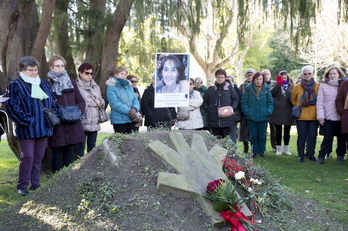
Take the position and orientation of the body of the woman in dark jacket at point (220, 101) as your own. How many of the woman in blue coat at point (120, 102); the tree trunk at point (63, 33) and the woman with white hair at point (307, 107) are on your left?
1

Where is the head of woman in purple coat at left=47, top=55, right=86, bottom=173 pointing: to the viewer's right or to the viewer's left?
to the viewer's right

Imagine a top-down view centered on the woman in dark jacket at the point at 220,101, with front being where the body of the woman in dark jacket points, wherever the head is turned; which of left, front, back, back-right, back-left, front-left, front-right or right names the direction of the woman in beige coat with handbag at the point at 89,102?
front-right

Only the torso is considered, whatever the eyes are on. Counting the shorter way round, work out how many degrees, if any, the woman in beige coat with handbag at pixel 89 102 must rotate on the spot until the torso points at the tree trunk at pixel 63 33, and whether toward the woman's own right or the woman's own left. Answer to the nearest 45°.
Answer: approximately 135° to the woman's own left

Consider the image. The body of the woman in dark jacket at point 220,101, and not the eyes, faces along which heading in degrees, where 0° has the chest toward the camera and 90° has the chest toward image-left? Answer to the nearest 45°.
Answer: approximately 0°

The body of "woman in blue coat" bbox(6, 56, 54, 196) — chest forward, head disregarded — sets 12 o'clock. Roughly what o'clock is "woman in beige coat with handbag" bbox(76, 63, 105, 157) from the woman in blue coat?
The woman in beige coat with handbag is roughly at 9 o'clock from the woman in blue coat.

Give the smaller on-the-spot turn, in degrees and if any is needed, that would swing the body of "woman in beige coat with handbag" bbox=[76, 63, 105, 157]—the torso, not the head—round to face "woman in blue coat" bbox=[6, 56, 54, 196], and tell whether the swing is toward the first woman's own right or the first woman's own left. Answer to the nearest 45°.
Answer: approximately 90° to the first woman's own right

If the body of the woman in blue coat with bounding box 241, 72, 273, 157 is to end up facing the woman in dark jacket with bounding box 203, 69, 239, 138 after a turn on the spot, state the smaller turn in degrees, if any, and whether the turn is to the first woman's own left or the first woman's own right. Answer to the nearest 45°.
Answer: approximately 45° to the first woman's own right

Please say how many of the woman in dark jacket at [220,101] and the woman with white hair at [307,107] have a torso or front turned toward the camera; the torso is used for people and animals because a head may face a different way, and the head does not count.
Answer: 2

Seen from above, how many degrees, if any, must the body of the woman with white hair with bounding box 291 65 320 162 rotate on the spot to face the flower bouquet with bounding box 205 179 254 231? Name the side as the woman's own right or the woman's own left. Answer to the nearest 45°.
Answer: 0° — they already face it

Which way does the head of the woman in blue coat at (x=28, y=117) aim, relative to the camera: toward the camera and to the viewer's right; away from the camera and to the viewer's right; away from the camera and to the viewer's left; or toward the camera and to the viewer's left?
toward the camera and to the viewer's right

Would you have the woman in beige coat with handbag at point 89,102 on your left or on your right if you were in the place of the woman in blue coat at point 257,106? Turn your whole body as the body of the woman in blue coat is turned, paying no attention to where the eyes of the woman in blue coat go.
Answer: on your right

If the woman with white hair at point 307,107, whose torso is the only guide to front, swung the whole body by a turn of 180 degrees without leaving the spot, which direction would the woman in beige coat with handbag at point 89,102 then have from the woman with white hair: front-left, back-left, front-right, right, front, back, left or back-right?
back-left

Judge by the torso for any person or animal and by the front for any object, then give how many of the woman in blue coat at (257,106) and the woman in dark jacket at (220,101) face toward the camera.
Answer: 2

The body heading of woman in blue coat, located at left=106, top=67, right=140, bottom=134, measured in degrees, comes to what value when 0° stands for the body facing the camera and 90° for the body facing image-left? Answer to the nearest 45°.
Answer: approximately 315°
